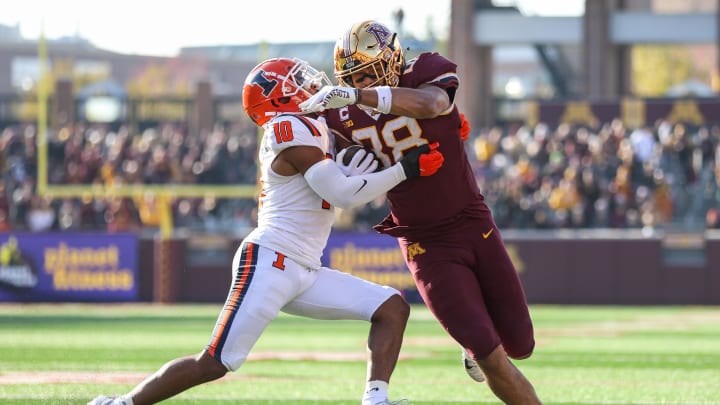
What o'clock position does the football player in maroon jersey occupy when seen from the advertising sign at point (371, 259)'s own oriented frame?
The football player in maroon jersey is roughly at 12 o'clock from the advertising sign.

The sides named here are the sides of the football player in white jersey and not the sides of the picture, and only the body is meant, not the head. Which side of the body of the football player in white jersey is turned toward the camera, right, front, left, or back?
right

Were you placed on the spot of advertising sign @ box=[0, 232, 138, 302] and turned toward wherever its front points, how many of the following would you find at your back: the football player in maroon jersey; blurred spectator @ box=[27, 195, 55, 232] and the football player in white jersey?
1

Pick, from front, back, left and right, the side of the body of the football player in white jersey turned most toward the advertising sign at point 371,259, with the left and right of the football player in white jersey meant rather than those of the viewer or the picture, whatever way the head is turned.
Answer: left

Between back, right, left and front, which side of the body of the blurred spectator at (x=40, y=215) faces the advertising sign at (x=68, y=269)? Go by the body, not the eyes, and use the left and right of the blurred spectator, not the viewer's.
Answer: front

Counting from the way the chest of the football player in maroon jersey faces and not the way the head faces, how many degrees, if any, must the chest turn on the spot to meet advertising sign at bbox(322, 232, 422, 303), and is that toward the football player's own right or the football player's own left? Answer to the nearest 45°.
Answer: approximately 135° to the football player's own right

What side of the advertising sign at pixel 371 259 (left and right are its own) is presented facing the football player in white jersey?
front

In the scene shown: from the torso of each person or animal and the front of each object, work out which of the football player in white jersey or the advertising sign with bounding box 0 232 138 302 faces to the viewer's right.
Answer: the football player in white jersey

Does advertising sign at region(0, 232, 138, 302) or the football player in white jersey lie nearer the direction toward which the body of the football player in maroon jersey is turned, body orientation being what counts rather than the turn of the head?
the football player in white jersey

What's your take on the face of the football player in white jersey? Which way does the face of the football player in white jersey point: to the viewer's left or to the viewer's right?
to the viewer's right
